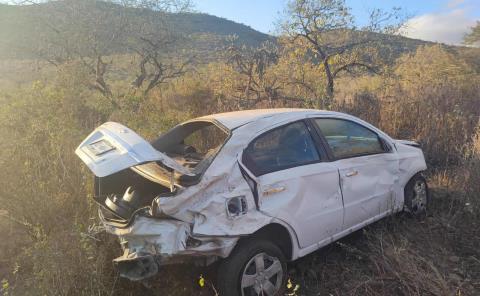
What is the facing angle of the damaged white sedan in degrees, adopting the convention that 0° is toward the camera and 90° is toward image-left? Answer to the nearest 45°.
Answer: approximately 225°

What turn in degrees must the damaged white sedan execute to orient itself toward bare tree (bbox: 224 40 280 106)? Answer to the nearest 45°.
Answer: approximately 45° to its left
